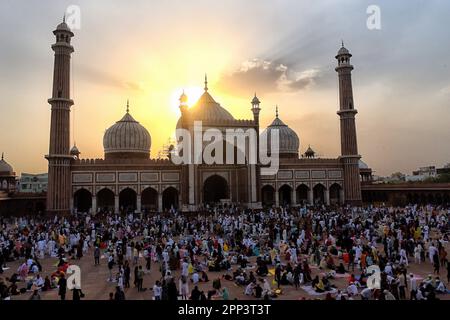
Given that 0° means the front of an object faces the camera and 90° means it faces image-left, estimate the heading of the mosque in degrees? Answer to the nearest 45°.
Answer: approximately 0°

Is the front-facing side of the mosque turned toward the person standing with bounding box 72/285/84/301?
yes
